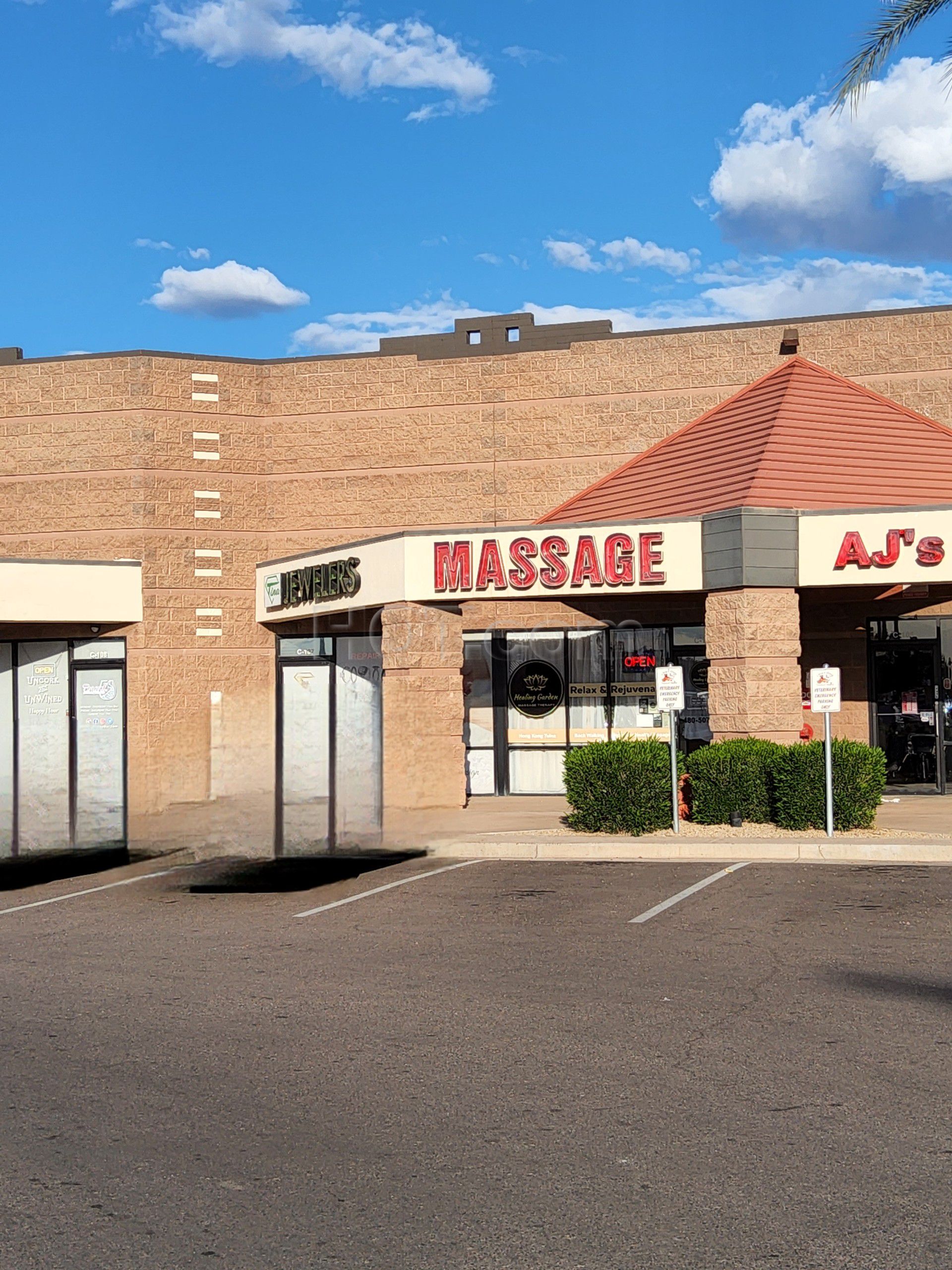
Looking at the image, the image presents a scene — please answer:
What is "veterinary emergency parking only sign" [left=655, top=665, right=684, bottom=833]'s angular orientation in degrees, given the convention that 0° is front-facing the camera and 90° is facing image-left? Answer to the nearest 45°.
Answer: approximately 0°

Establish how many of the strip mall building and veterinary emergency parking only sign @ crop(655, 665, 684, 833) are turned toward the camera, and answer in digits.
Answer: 2

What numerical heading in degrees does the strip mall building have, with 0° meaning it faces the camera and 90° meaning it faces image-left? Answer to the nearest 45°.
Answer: approximately 0°

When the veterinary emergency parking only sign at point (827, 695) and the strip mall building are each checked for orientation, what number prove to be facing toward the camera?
2

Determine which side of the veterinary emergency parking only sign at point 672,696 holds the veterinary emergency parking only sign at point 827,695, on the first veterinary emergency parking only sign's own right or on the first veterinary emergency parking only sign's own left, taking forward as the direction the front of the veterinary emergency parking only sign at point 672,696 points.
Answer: on the first veterinary emergency parking only sign's own left
